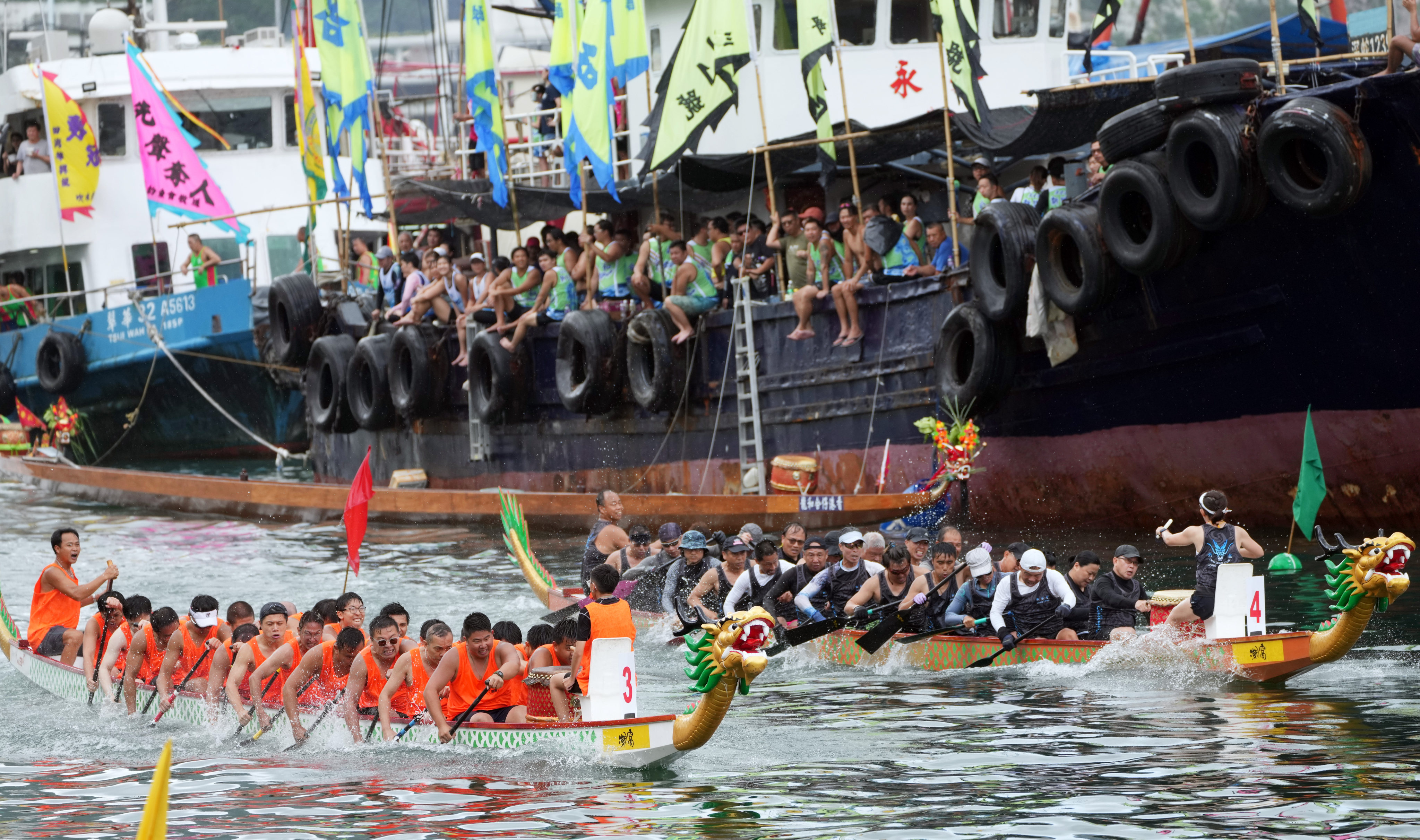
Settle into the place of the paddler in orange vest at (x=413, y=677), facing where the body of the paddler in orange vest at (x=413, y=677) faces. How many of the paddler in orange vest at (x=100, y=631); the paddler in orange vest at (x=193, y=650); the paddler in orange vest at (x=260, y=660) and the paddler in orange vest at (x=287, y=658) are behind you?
4

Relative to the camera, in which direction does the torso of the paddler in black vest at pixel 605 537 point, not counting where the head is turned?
to the viewer's right

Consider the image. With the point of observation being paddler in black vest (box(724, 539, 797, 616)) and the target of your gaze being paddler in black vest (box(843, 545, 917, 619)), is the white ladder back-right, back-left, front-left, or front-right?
back-left

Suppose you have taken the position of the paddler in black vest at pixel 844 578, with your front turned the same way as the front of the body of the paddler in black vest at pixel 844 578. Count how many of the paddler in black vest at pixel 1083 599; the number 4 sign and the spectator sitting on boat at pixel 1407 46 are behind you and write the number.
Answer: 0

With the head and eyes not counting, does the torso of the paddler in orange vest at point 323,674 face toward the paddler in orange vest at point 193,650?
no

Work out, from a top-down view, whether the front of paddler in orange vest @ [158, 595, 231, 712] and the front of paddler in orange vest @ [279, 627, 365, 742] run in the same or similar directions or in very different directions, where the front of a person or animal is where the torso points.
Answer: same or similar directions

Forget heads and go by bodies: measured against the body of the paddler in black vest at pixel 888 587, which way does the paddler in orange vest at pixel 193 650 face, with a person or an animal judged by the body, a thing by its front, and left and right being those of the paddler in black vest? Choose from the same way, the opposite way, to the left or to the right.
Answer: the same way

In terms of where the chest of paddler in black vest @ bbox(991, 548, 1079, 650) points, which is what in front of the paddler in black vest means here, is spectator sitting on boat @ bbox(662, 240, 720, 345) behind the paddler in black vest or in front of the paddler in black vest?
behind

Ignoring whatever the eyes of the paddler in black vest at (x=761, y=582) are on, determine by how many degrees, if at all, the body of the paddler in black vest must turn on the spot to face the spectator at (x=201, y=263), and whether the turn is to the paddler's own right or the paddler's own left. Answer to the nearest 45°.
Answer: approximately 180°

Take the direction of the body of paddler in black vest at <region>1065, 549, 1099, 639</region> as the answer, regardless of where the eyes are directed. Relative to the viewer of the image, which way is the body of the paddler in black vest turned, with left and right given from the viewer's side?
facing the viewer and to the right of the viewer

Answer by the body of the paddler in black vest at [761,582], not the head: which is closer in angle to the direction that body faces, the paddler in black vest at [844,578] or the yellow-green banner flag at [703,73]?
the paddler in black vest

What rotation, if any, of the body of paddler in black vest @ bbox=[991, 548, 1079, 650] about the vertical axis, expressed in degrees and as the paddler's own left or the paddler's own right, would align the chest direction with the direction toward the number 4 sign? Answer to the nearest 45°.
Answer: approximately 45° to the paddler's own left

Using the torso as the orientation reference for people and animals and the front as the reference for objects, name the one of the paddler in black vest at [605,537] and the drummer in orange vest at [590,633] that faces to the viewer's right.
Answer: the paddler in black vest

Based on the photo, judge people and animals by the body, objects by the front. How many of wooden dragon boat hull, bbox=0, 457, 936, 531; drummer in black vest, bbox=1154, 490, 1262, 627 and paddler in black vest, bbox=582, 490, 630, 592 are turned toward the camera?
0
